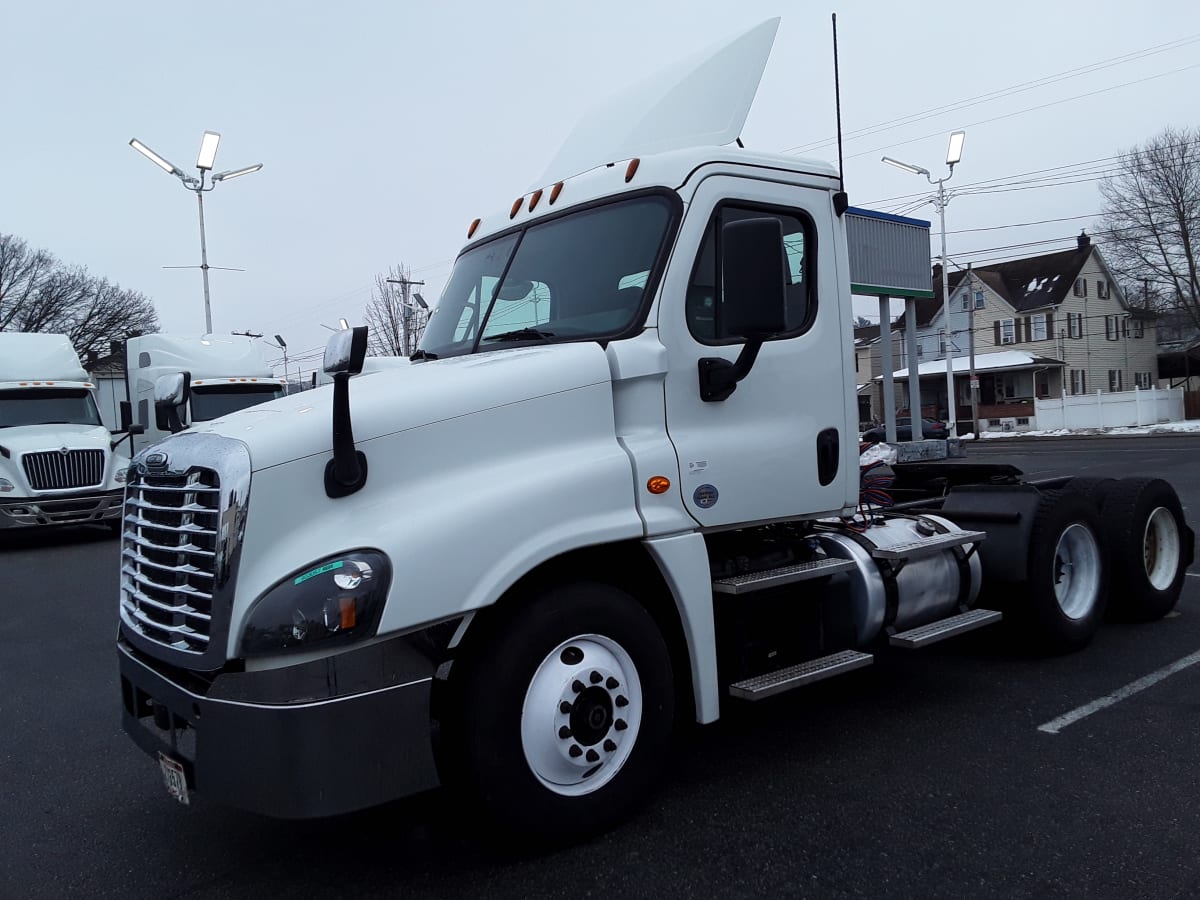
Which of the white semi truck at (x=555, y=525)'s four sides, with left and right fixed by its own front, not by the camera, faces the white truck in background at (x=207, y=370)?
right

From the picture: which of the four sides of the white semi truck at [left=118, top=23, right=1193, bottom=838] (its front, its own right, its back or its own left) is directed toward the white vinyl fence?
back

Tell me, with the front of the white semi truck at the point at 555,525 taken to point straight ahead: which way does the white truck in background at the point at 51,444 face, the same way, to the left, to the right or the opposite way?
to the left

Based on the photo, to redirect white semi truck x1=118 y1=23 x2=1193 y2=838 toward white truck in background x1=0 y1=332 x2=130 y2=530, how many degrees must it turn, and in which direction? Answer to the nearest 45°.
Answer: approximately 90° to its right

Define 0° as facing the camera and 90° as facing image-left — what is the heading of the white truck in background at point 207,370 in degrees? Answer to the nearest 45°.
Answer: approximately 315°

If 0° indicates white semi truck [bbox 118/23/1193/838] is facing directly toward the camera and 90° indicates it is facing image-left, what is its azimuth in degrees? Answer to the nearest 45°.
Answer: approximately 45°
